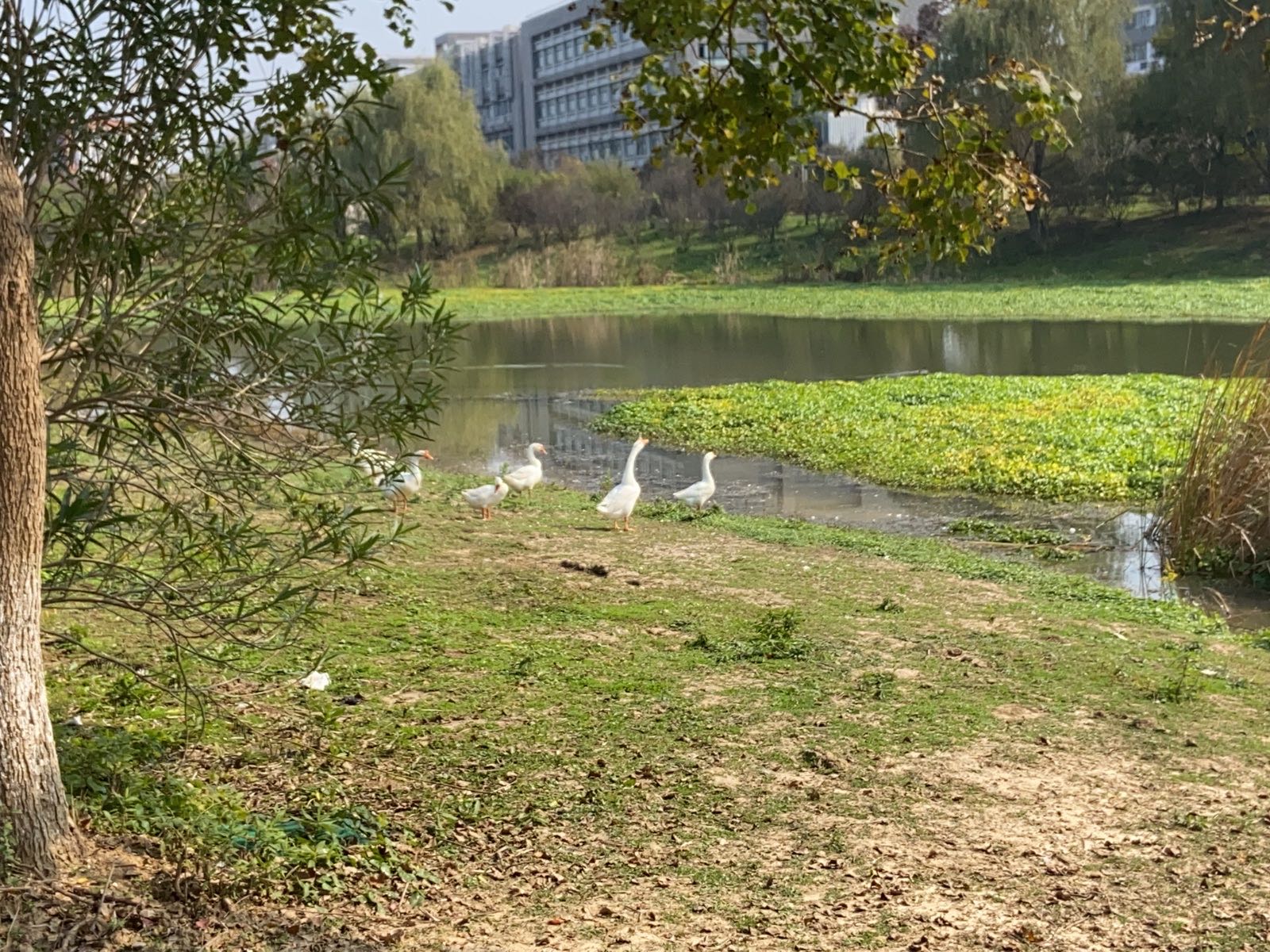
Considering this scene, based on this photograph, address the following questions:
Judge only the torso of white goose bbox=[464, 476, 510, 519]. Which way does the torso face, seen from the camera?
to the viewer's right

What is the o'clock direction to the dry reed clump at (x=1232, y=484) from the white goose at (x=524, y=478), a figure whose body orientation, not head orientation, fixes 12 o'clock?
The dry reed clump is roughly at 1 o'clock from the white goose.

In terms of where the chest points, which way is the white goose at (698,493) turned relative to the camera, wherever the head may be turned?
to the viewer's right

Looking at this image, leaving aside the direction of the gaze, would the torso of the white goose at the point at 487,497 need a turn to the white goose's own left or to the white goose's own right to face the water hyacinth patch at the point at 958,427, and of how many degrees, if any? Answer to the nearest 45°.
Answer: approximately 45° to the white goose's own left

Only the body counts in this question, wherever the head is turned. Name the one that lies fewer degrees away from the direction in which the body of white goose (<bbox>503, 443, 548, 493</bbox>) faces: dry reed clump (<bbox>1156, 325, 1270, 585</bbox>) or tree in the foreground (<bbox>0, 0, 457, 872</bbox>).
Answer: the dry reed clump

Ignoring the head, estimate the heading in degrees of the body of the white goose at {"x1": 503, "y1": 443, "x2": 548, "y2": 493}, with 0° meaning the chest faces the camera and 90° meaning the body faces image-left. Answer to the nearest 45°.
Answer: approximately 270°
